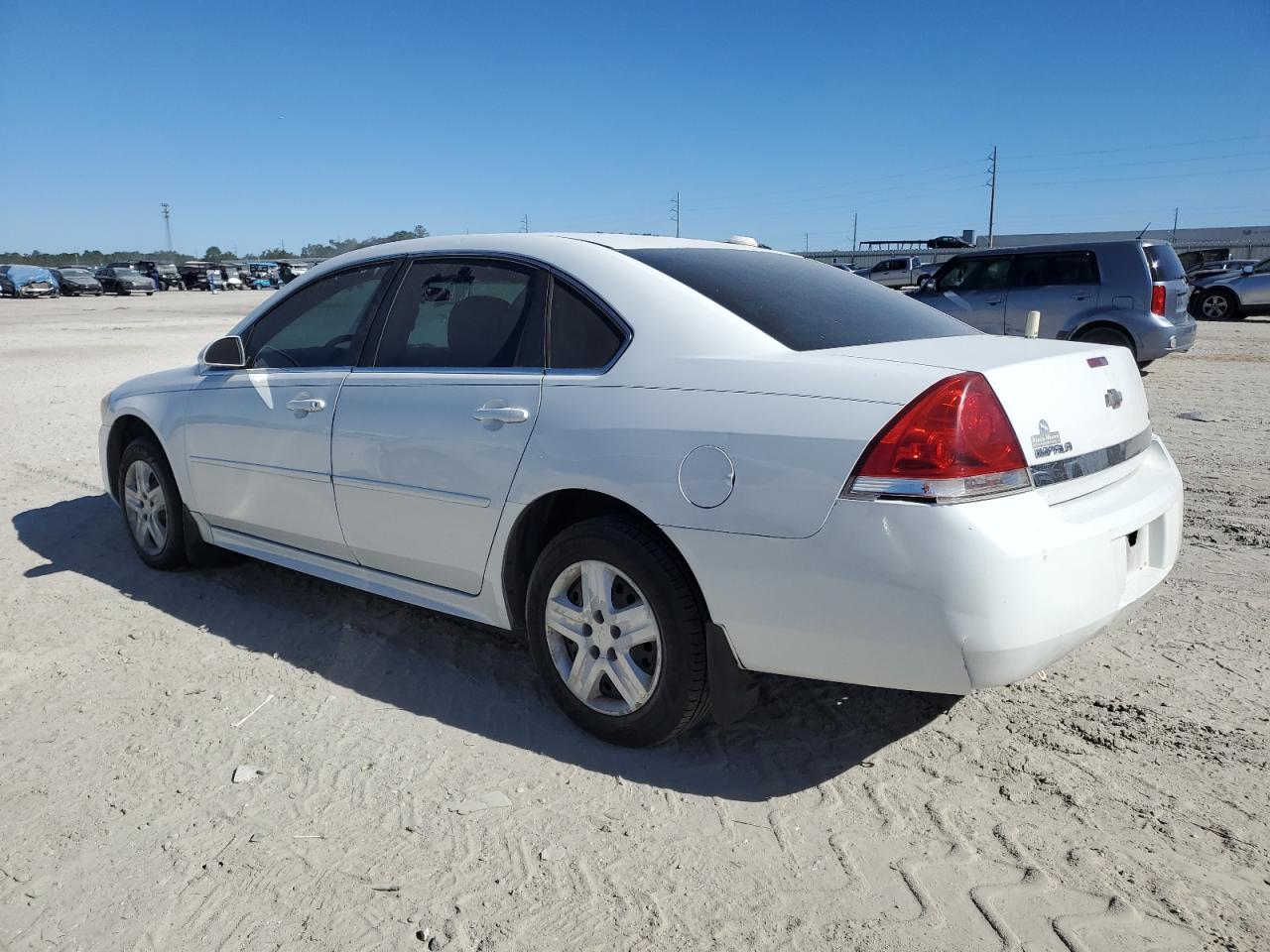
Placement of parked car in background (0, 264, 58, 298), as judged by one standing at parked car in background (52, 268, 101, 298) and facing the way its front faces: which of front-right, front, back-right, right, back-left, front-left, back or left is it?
right

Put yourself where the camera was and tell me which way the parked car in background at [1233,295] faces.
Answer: facing to the left of the viewer

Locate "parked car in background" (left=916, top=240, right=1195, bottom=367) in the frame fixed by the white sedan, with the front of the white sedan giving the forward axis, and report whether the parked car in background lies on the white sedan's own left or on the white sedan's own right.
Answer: on the white sedan's own right

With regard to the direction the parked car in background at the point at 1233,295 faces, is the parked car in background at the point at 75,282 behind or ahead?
ahead

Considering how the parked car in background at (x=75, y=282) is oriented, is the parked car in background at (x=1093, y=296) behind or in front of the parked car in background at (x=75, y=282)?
in front

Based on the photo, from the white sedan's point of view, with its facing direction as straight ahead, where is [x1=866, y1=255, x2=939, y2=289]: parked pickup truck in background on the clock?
The parked pickup truck in background is roughly at 2 o'clock from the white sedan.

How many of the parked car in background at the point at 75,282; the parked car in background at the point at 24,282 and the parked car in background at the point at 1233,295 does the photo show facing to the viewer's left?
1

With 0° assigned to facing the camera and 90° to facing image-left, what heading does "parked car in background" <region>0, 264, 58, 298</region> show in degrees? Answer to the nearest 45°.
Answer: approximately 315°

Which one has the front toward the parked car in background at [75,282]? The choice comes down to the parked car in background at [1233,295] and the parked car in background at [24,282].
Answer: the parked car in background at [1233,295]

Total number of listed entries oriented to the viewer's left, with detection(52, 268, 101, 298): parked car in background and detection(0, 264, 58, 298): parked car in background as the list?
0

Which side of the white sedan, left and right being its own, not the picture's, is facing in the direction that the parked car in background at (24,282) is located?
front
